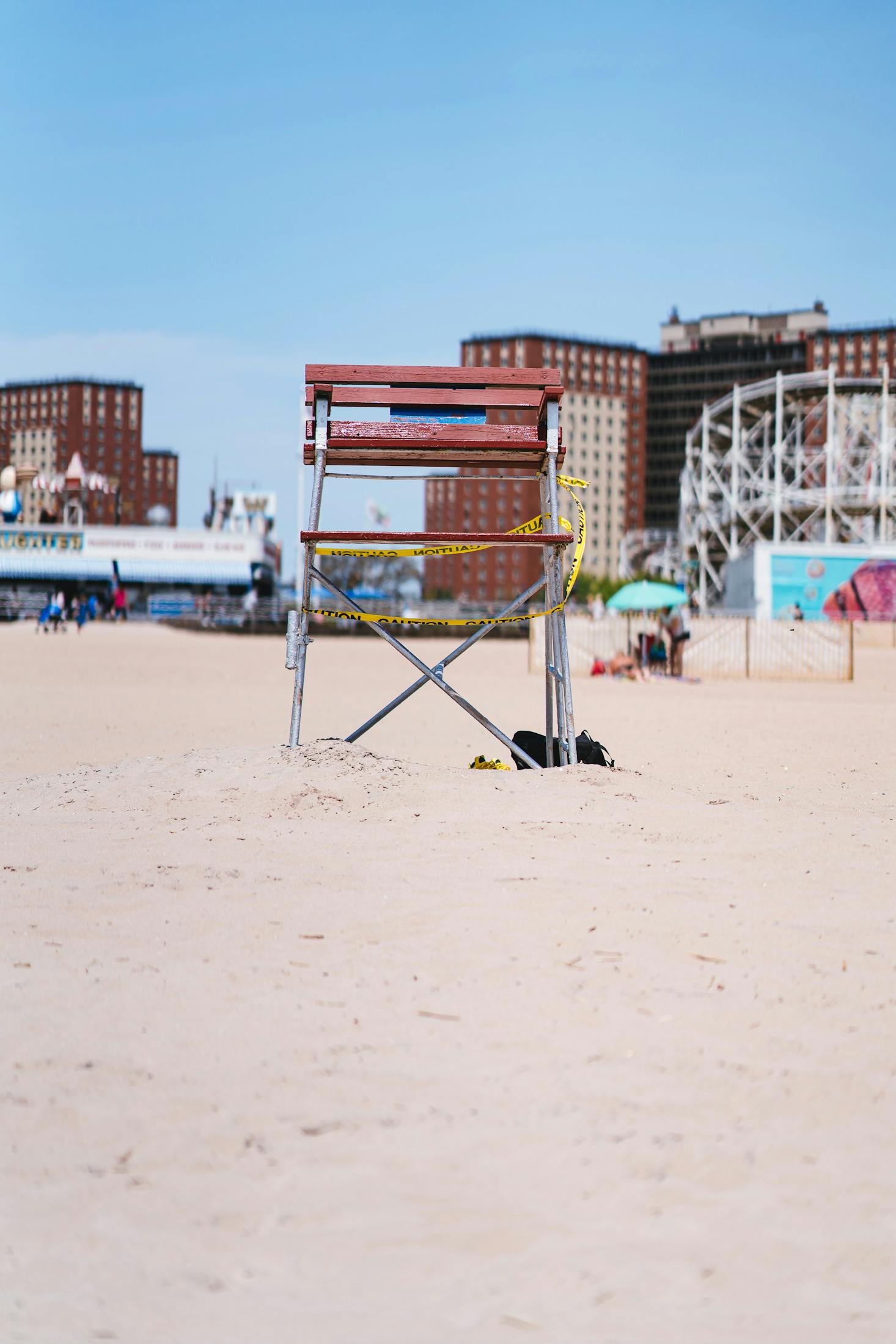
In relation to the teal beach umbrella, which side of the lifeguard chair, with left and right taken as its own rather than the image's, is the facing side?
back

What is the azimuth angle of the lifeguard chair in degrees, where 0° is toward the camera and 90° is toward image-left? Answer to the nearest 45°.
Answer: approximately 0°

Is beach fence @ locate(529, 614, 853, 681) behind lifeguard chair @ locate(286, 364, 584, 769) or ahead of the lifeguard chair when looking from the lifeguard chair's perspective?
behind

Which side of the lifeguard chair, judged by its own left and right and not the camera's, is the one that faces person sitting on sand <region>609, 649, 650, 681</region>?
back

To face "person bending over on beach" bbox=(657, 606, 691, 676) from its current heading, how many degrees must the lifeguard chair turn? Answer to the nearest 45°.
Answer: approximately 180°
